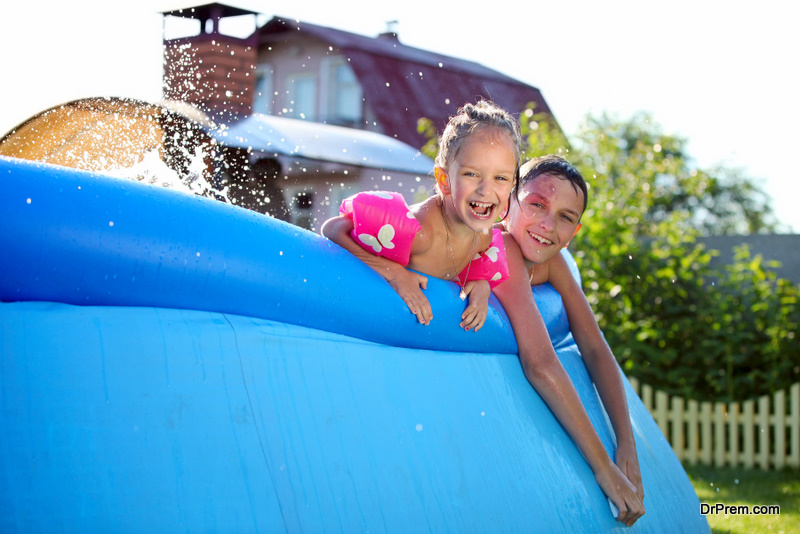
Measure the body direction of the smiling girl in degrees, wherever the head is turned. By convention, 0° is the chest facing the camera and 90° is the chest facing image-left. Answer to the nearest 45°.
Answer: approximately 315°

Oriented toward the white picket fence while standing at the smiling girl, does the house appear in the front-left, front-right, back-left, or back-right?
front-left

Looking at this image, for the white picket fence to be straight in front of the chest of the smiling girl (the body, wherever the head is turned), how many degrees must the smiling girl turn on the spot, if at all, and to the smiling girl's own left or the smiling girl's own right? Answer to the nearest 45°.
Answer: approximately 90° to the smiling girl's own left

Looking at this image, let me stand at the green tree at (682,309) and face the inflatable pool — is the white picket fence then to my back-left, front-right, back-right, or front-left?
front-left

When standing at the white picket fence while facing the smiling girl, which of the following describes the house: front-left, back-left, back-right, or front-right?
back-right

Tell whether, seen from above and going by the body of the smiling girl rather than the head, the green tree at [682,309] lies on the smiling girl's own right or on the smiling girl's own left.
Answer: on the smiling girl's own left

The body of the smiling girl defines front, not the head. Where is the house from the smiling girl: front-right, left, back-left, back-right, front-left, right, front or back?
back-left
